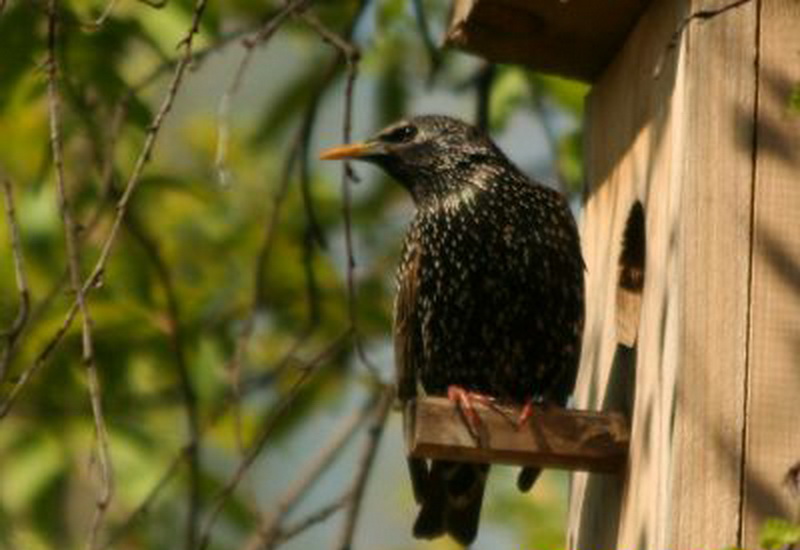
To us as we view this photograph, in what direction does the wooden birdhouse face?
facing to the left of the viewer

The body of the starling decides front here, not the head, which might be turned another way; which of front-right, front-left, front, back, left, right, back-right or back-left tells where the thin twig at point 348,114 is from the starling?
front-right

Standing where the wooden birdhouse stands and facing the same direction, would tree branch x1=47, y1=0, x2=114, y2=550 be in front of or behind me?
in front

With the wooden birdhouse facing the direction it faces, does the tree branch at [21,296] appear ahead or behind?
ahead
